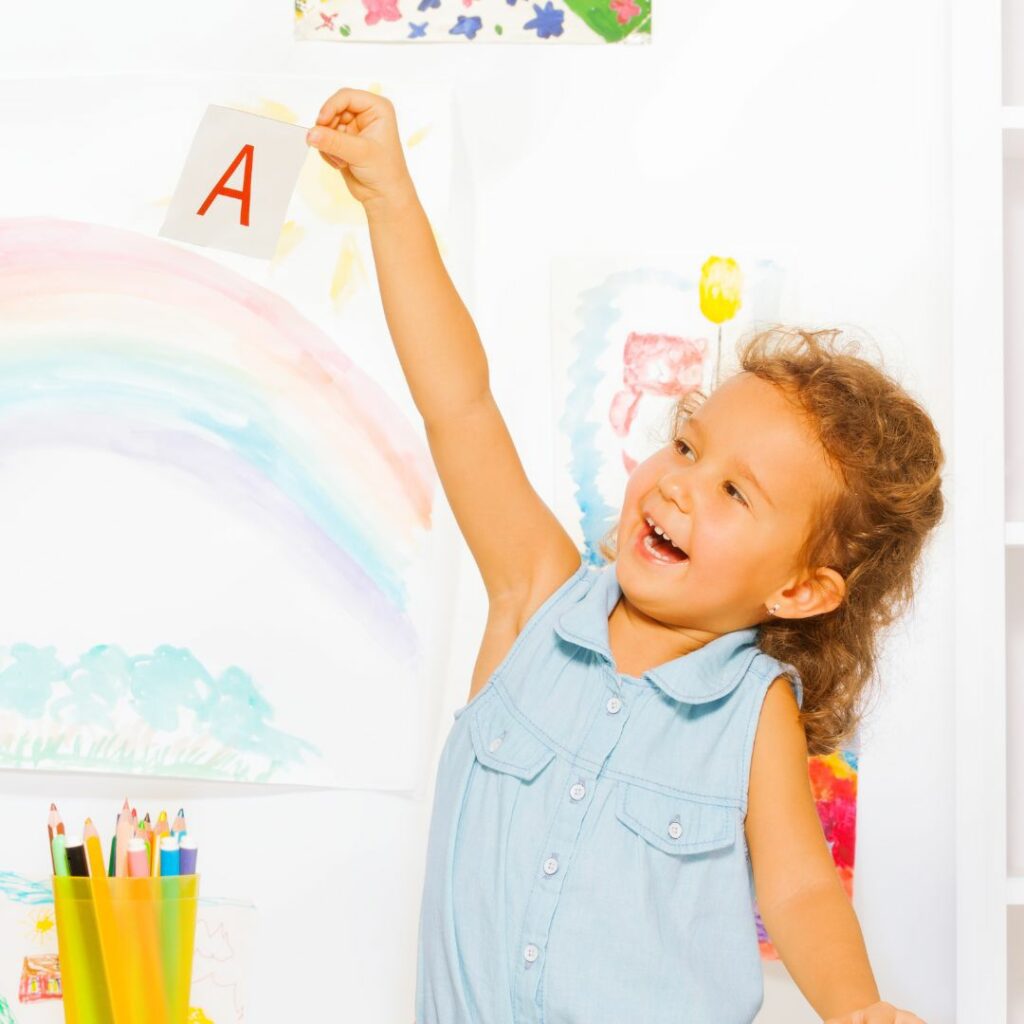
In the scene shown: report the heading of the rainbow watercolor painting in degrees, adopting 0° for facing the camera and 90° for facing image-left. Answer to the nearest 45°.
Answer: approximately 0°

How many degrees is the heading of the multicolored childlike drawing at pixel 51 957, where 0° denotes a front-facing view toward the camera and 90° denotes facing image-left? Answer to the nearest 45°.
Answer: approximately 0°
